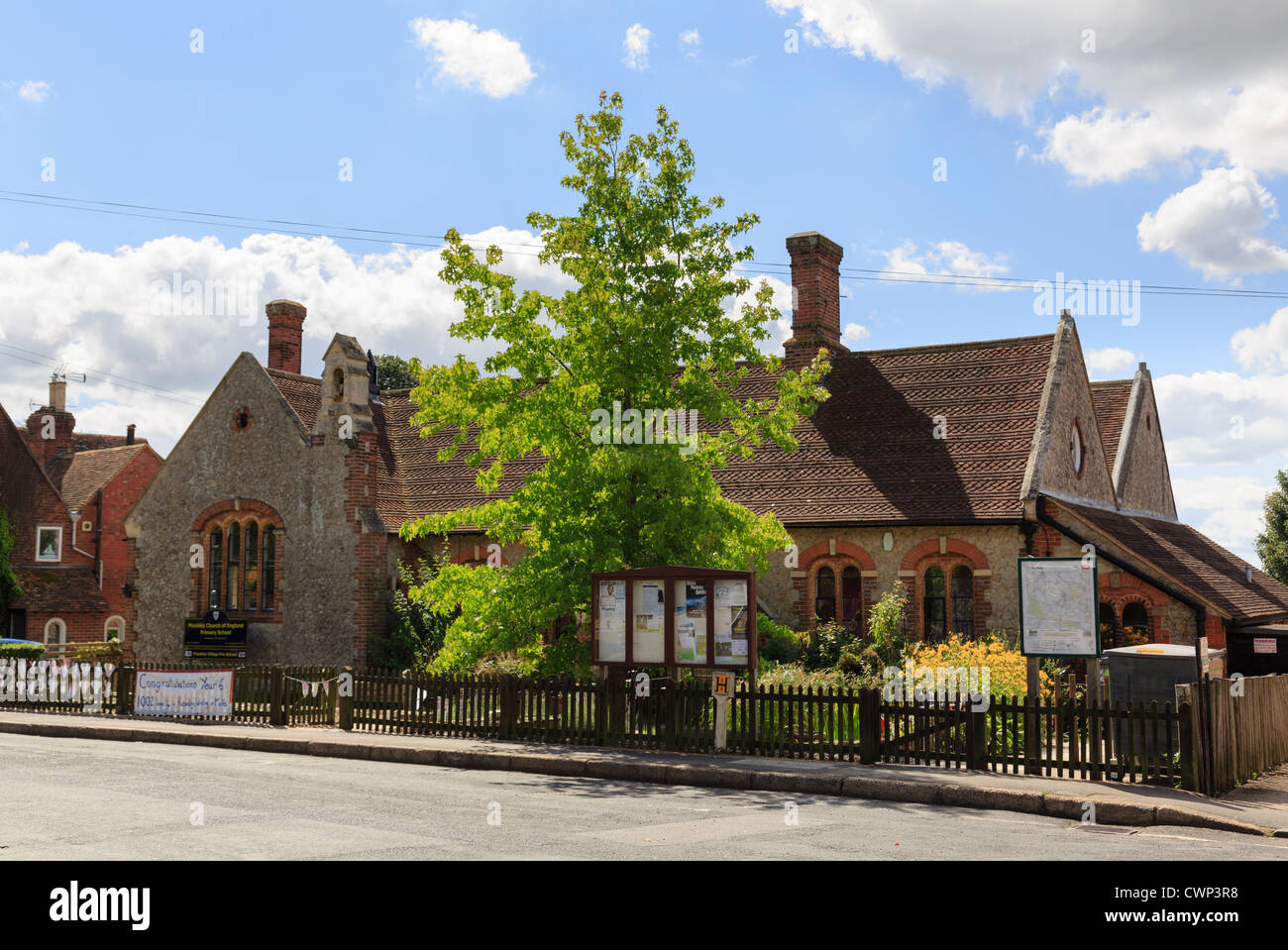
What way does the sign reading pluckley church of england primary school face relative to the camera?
toward the camera

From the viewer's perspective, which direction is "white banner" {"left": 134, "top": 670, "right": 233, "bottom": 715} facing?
toward the camera

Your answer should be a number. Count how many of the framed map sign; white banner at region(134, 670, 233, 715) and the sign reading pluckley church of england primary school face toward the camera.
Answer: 3

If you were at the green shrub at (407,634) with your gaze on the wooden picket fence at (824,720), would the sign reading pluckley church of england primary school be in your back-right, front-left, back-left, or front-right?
back-right

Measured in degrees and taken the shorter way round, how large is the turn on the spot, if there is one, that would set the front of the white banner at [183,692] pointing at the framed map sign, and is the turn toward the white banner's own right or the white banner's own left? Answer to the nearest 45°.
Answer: approximately 45° to the white banner's own left

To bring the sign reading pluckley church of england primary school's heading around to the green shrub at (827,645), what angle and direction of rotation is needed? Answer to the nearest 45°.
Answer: approximately 45° to its left

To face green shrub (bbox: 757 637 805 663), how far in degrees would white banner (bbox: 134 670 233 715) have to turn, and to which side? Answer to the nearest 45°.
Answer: approximately 90° to its left
